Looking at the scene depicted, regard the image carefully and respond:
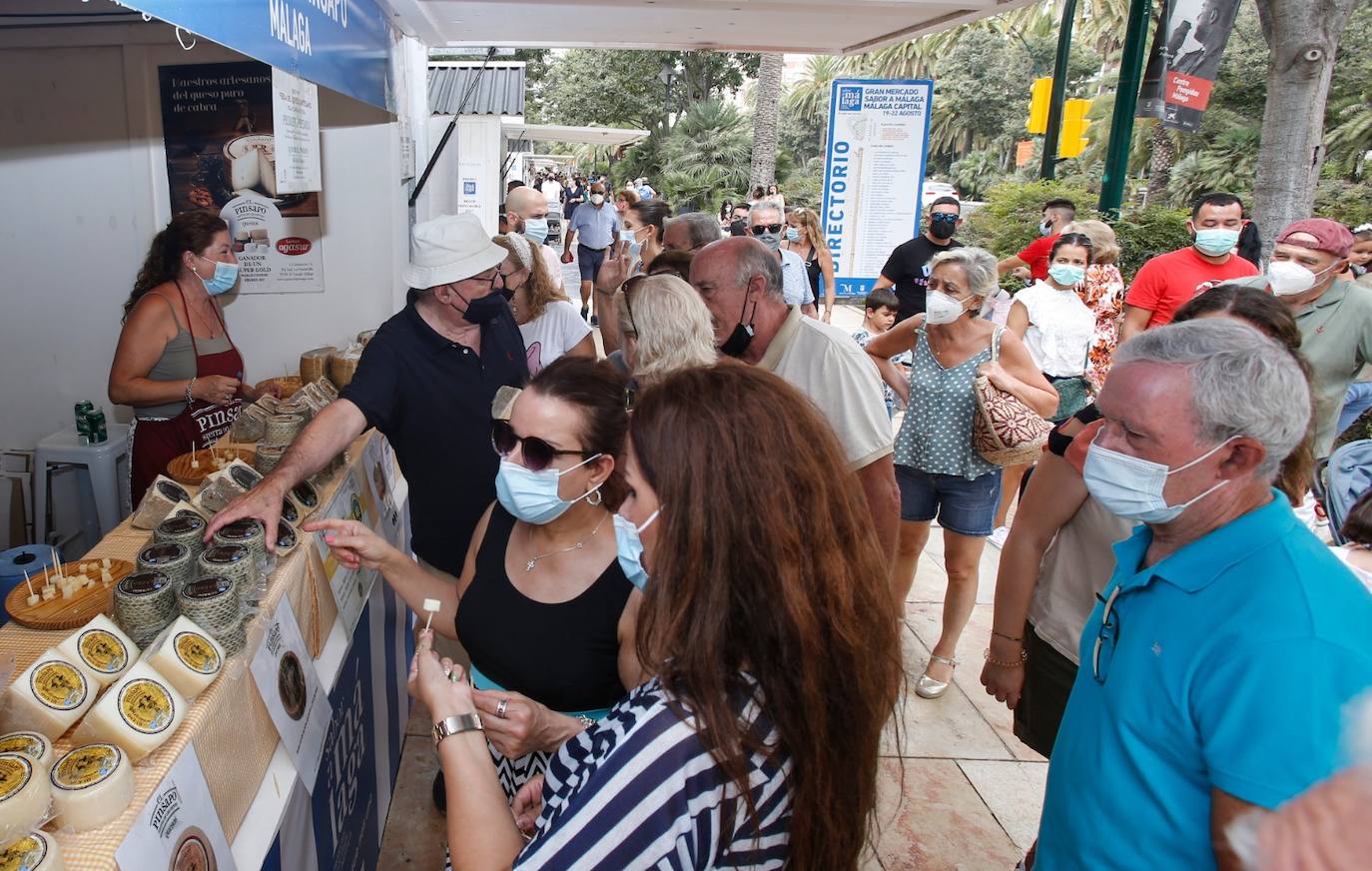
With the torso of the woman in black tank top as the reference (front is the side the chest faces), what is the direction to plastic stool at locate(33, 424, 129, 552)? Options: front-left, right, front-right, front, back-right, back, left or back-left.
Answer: right

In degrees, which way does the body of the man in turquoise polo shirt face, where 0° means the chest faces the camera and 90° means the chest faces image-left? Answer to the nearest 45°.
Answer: approximately 45°

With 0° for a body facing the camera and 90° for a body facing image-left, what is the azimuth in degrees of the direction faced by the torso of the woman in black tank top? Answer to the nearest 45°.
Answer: approximately 45°

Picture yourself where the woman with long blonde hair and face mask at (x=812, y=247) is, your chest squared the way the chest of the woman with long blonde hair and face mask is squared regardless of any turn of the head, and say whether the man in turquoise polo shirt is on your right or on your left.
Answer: on your left

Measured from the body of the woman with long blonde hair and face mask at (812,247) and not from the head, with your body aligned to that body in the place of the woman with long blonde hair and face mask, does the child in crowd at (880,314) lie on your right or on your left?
on your left

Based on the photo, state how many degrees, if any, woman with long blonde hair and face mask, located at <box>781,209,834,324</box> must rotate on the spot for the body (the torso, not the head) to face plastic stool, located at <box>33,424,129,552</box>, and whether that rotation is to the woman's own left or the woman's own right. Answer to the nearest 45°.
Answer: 0° — they already face it
